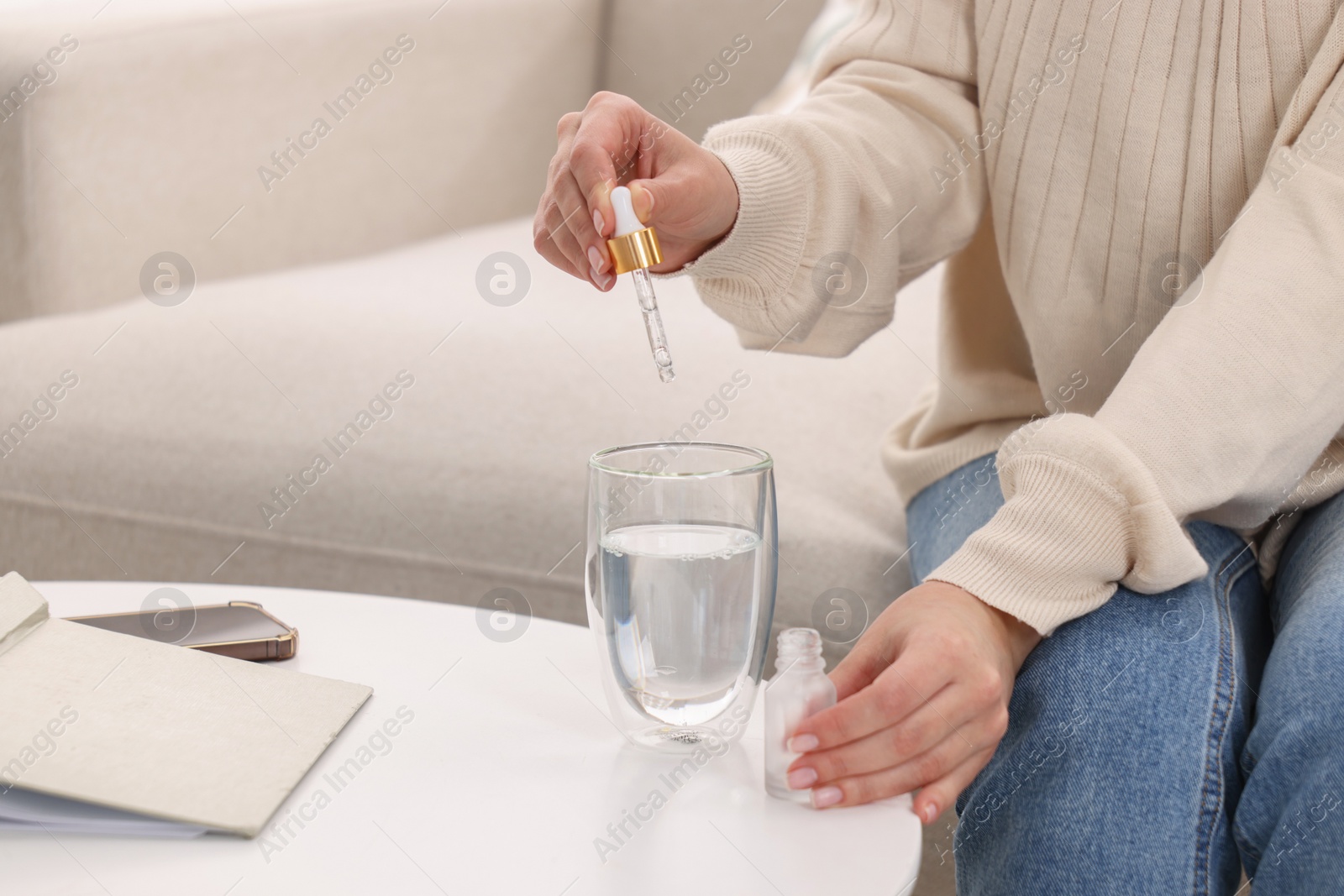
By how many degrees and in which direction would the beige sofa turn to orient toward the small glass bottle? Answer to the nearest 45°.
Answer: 0° — it already faces it

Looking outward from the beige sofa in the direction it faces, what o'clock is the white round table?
The white round table is roughly at 12 o'clock from the beige sofa.

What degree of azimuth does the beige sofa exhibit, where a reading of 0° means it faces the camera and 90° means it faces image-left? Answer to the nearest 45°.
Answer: approximately 0°

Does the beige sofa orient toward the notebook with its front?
yes

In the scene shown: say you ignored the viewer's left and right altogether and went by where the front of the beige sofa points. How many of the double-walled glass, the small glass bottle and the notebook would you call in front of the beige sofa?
3
